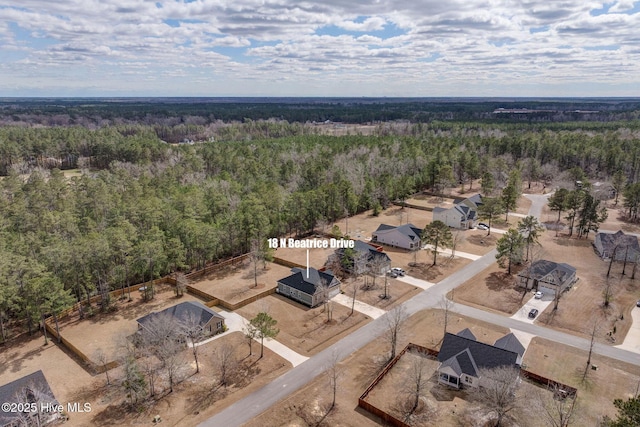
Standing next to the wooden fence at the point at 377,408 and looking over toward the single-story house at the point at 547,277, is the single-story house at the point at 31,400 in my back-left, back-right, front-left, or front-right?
back-left

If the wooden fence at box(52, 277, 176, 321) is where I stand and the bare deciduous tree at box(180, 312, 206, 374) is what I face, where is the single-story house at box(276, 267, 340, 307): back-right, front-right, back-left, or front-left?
front-left

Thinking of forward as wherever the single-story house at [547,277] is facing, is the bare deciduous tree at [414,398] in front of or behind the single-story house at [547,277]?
in front

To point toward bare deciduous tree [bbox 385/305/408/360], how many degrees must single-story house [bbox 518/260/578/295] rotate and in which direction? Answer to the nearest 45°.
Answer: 0° — it already faces it

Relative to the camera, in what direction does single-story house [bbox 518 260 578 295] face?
facing the viewer and to the left of the viewer

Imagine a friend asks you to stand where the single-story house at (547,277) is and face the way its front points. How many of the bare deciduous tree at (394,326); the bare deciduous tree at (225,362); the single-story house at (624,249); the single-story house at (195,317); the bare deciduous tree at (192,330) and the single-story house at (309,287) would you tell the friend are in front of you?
5

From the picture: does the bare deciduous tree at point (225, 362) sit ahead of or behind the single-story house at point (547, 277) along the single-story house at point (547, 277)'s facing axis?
ahead

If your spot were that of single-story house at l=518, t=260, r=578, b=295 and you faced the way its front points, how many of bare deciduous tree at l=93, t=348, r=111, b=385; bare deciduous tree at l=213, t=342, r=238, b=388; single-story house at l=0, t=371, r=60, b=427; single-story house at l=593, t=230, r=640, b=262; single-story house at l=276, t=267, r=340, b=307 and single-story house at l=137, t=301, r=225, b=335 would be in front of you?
5

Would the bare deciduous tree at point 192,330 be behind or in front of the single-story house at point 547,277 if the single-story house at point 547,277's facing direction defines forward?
in front

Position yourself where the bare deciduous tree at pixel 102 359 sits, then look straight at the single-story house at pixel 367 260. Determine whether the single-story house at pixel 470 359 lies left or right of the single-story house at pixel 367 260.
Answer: right

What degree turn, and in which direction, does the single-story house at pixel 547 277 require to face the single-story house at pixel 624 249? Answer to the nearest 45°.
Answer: approximately 180°

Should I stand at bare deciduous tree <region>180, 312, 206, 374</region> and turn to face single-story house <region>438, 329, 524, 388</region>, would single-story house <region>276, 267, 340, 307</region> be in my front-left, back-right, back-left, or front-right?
front-left

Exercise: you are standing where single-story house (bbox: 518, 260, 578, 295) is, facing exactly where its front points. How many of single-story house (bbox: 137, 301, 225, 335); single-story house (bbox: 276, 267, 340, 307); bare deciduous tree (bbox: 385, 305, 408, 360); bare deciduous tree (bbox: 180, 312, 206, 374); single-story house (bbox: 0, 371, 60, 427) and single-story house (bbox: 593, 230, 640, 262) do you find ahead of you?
5

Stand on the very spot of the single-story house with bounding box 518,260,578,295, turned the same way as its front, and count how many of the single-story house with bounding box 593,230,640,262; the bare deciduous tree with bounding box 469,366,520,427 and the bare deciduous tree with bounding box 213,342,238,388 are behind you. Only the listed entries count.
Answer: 1
